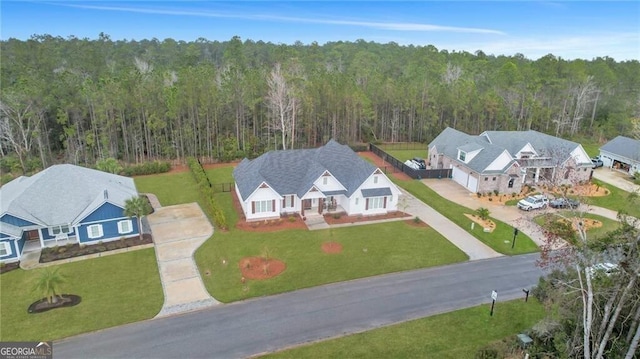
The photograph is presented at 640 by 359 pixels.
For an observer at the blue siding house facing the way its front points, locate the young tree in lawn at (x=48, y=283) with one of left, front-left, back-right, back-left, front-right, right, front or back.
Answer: front

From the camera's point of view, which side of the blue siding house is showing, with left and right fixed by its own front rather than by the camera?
front

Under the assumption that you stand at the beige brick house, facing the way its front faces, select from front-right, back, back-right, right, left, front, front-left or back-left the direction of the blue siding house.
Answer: front-right

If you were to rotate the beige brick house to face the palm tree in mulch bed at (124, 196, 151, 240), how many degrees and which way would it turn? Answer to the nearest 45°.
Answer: approximately 45° to its right

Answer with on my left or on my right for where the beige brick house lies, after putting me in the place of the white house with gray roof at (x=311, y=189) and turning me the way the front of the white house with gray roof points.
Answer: on my left

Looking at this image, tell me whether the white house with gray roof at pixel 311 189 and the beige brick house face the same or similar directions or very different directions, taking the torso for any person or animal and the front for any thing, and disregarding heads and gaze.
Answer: same or similar directions

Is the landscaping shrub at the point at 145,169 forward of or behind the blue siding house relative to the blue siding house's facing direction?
behind

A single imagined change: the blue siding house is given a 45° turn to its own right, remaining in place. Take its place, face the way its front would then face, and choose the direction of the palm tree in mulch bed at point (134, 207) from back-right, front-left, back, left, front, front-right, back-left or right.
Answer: left

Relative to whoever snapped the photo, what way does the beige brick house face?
facing the viewer

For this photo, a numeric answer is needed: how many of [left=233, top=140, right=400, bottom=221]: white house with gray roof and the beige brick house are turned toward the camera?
2

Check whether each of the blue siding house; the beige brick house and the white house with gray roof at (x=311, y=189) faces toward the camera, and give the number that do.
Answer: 3

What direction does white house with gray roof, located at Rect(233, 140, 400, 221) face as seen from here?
toward the camera

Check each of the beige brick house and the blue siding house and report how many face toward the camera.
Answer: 2

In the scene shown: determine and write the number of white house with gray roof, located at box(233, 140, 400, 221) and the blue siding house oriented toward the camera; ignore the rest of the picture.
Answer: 2

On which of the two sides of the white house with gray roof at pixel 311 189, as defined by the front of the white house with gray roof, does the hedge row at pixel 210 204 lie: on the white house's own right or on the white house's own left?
on the white house's own right

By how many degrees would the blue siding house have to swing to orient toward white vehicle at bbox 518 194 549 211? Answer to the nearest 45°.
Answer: approximately 45° to its left

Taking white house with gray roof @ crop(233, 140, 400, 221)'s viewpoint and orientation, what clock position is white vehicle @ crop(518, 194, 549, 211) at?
The white vehicle is roughly at 9 o'clock from the white house with gray roof.
